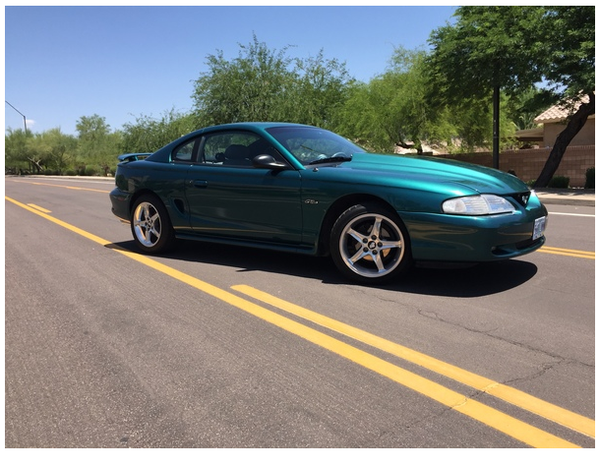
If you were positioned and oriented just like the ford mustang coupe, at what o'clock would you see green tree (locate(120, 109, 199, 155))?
The green tree is roughly at 7 o'clock from the ford mustang coupe.

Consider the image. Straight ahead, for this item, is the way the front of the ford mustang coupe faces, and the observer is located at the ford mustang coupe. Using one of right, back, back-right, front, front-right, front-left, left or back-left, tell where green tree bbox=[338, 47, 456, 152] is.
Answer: back-left

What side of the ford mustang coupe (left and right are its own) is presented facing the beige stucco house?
left

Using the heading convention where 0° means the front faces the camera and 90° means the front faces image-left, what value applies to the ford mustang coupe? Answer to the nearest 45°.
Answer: approximately 315°

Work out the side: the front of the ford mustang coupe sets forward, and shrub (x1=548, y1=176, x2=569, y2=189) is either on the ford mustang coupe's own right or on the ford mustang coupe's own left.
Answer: on the ford mustang coupe's own left

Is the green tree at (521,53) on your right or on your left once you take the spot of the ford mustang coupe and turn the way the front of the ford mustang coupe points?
on your left

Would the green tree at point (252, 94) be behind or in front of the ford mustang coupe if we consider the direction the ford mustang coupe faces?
behind
